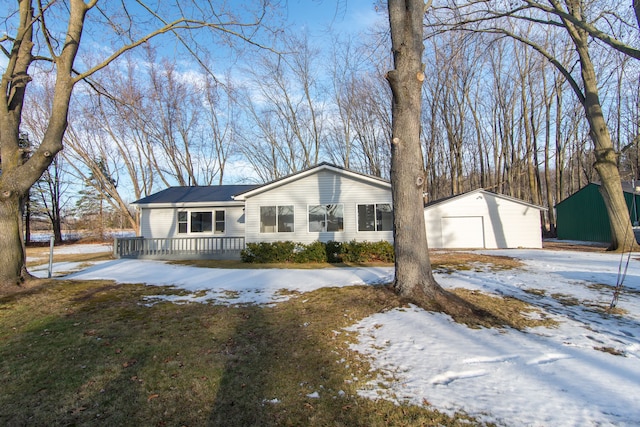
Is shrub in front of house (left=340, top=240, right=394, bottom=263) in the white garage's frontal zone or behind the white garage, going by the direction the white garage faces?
frontal zone

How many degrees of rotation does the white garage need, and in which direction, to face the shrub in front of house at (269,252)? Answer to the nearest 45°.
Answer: approximately 45° to its right

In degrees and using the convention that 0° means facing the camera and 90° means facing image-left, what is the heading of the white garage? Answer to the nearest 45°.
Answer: approximately 0°

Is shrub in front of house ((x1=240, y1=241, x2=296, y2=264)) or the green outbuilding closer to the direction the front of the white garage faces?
the shrub in front of house

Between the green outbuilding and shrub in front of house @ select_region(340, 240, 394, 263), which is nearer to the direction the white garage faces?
the shrub in front of house

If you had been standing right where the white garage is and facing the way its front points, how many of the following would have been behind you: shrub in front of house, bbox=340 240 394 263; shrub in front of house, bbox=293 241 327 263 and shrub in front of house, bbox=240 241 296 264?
0

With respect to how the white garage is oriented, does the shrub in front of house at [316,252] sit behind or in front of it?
in front

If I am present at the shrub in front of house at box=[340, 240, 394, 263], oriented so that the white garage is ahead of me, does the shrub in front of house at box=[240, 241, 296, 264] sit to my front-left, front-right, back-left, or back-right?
back-left

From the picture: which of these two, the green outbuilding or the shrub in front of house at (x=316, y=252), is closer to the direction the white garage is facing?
the shrub in front of house

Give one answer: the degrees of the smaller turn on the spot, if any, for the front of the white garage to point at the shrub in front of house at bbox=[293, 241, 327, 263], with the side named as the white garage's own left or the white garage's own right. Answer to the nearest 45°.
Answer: approximately 45° to the white garage's own right

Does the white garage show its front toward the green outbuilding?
no
